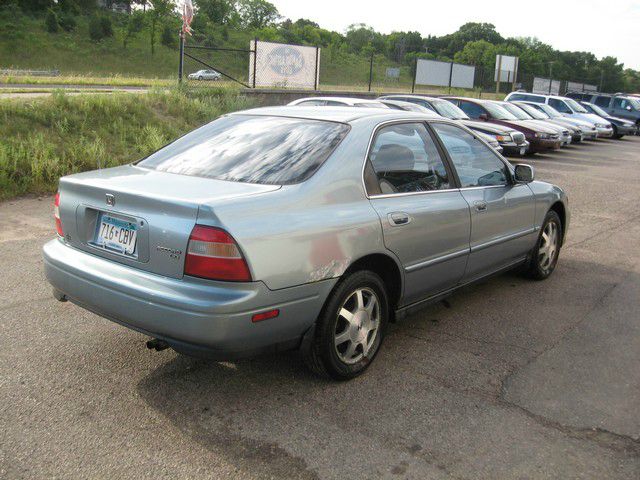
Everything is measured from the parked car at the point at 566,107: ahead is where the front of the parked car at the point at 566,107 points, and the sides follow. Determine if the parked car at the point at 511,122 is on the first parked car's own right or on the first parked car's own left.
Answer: on the first parked car's own right

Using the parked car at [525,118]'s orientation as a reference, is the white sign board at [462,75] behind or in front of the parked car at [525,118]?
behind

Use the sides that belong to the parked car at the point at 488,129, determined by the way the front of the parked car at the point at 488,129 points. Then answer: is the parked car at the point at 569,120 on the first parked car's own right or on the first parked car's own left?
on the first parked car's own left

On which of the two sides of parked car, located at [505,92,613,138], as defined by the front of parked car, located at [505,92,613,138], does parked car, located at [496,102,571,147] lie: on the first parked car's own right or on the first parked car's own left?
on the first parked car's own right

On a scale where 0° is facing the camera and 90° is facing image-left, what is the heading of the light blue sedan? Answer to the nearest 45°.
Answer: approximately 225°

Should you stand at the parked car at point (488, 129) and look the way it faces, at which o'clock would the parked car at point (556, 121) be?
the parked car at point (556, 121) is roughly at 8 o'clock from the parked car at point (488, 129).

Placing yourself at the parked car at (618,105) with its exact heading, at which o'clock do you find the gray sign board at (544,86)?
The gray sign board is roughly at 7 o'clock from the parked car.

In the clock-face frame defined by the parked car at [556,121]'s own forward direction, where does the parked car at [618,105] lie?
the parked car at [618,105] is roughly at 8 o'clock from the parked car at [556,121].

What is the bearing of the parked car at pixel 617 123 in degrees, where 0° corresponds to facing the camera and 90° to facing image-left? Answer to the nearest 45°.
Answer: approximately 315°

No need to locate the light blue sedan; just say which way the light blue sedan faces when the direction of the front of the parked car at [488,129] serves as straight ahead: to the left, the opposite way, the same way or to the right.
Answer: to the left

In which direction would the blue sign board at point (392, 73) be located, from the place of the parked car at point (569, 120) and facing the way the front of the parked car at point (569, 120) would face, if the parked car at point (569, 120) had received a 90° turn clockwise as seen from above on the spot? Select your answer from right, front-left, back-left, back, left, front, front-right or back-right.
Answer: right
